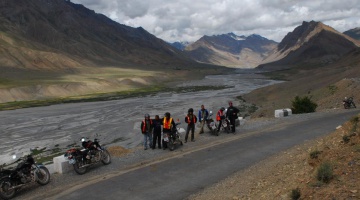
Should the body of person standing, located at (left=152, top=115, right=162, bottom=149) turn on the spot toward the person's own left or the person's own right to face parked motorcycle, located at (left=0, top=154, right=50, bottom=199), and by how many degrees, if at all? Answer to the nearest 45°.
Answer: approximately 45° to the person's own right

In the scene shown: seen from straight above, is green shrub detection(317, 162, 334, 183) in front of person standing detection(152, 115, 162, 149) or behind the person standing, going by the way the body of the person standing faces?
in front

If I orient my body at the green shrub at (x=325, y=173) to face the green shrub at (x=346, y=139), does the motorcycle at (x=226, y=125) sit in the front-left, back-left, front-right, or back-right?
front-left

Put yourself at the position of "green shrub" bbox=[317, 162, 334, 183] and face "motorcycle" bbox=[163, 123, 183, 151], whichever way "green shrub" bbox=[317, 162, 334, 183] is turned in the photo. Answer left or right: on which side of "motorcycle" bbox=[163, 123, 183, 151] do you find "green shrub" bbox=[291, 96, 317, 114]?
right

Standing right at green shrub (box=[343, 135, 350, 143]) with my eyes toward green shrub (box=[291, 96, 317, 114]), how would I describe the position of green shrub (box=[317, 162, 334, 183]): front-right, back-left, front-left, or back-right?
back-left

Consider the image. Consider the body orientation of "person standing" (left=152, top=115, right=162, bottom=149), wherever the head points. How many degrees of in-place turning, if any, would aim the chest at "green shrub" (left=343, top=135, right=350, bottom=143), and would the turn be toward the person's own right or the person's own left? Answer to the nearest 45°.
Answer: approximately 45° to the person's own left

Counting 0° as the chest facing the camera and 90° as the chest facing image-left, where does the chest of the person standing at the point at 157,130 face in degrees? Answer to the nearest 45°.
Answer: approximately 0°
